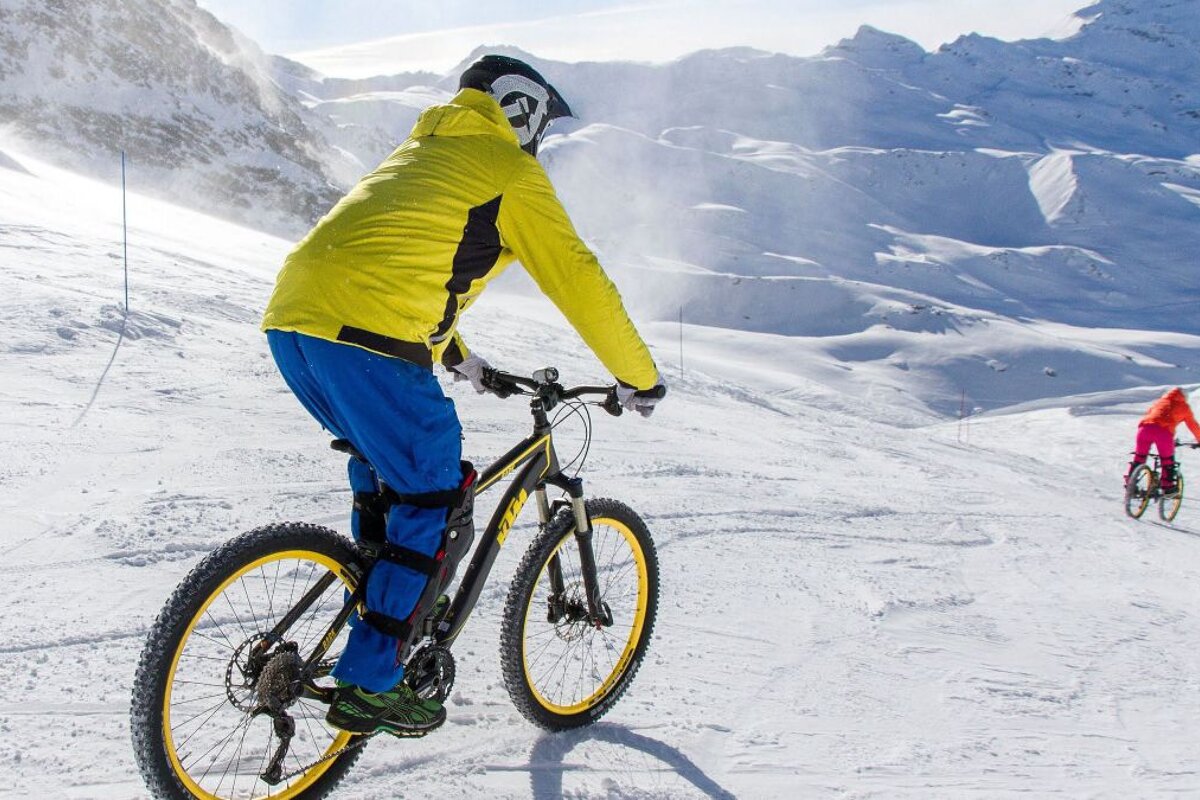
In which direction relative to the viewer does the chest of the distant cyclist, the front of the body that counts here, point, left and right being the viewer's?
facing away from the viewer and to the right of the viewer

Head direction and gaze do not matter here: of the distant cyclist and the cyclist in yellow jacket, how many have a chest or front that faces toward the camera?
0

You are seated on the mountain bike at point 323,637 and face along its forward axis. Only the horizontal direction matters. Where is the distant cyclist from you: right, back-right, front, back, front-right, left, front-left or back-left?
front

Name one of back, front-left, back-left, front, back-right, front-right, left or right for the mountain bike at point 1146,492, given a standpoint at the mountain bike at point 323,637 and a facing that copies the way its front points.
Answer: front

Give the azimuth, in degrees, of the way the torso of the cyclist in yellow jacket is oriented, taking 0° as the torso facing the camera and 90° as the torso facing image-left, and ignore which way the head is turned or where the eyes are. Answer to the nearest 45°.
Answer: approximately 225°

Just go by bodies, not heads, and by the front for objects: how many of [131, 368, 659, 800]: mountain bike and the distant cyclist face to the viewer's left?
0

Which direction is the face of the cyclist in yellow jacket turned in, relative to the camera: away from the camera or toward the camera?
away from the camera

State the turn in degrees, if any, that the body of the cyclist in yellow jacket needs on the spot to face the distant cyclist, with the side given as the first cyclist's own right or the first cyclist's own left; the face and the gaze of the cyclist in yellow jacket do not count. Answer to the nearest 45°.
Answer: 0° — they already face them

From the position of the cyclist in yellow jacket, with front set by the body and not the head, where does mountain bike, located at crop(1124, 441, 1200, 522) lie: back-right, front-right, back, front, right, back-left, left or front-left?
front

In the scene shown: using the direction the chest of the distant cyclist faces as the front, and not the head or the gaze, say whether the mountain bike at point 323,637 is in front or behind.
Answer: behind

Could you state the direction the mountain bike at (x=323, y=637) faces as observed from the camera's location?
facing away from the viewer and to the right of the viewer
